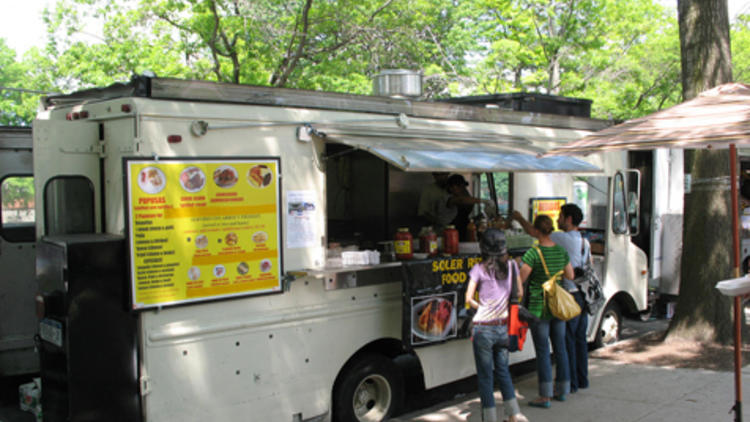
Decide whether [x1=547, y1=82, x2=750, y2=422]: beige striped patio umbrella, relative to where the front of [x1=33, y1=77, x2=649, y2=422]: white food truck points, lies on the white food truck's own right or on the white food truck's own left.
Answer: on the white food truck's own right

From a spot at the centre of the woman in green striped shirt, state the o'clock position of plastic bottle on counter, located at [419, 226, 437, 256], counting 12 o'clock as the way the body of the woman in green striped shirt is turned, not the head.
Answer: The plastic bottle on counter is roughly at 10 o'clock from the woman in green striped shirt.

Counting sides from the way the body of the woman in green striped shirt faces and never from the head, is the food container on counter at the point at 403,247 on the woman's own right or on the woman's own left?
on the woman's own left

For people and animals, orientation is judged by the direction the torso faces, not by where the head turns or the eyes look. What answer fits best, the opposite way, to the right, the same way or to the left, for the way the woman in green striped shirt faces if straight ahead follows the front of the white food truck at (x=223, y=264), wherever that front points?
to the left

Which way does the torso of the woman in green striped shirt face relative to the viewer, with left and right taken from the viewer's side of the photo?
facing away from the viewer and to the left of the viewer

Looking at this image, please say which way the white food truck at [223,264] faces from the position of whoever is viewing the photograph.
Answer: facing away from the viewer and to the right of the viewer

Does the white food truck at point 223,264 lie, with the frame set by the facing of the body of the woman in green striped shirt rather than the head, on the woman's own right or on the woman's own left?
on the woman's own left
